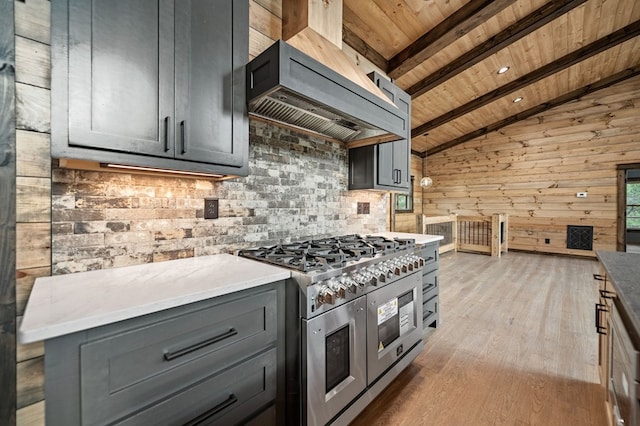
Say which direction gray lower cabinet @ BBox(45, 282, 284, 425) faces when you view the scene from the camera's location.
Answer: facing the viewer and to the right of the viewer

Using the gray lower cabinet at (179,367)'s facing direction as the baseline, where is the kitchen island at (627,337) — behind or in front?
in front

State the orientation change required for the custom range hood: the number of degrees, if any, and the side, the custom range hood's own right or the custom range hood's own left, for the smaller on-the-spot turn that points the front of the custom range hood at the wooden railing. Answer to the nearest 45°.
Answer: approximately 90° to the custom range hood's own left

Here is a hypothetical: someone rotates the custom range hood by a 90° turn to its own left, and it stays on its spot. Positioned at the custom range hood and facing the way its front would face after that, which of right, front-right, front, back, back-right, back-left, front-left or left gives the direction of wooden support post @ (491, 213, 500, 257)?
front

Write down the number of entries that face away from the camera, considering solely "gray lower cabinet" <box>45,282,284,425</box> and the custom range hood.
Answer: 0

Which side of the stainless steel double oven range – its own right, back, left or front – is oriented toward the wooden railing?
left

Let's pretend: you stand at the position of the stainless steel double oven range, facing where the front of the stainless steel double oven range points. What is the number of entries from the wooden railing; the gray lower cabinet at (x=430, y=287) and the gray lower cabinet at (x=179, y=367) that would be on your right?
1

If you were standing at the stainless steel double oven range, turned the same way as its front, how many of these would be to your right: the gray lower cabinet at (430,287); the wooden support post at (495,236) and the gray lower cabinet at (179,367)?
1

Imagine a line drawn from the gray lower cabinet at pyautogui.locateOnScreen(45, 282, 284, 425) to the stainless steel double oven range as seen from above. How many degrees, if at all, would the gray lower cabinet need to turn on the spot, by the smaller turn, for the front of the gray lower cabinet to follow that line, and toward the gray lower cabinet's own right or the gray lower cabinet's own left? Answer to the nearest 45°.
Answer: approximately 45° to the gray lower cabinet's own left
